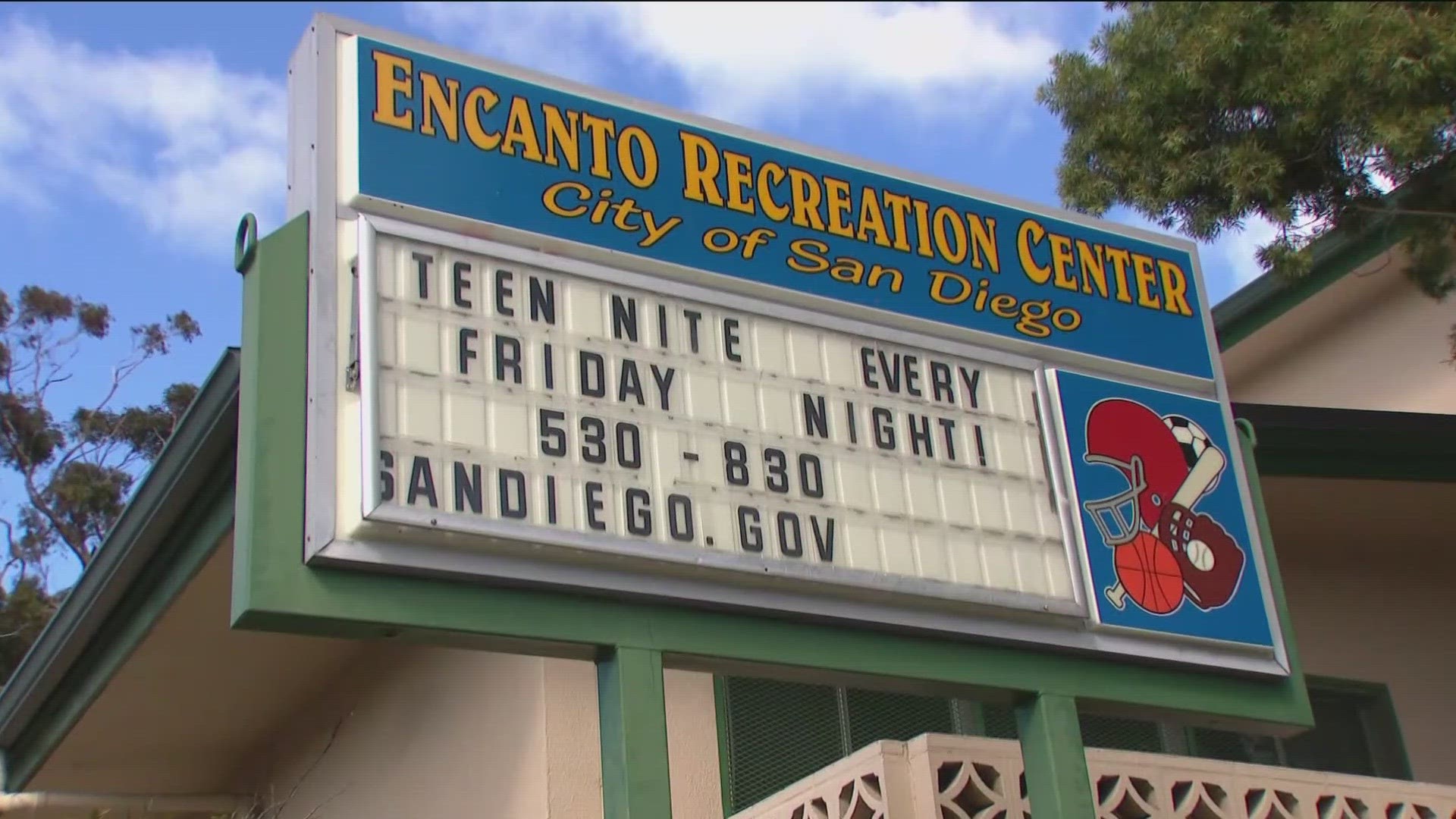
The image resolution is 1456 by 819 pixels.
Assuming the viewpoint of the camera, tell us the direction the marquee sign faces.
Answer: facing the viewer and to the right of the viewer

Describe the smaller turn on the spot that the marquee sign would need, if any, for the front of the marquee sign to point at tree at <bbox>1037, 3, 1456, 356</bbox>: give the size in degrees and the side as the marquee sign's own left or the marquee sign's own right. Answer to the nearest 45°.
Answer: approximately 90° to the marquee sign's own left
